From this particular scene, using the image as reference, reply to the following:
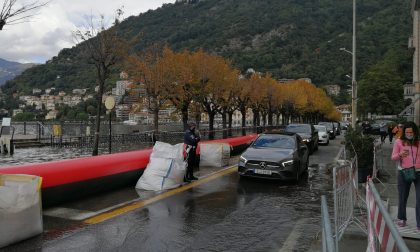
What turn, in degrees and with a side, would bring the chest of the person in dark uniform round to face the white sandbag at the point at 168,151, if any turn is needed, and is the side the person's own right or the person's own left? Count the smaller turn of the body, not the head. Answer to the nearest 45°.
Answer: approximately 135° to the person's own right

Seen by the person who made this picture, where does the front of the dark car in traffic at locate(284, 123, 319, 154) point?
facing the viewer and to the left of the viewer

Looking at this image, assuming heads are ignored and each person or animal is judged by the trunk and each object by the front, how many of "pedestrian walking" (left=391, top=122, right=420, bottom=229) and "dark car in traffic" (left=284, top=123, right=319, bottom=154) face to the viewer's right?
0

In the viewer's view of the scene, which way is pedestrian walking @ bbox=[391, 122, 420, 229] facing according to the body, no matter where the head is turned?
toward the camera

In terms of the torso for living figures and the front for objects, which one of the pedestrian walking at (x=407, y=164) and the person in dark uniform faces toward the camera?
the pedestrian walking

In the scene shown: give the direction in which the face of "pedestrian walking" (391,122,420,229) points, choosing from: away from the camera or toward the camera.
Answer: toward the camera

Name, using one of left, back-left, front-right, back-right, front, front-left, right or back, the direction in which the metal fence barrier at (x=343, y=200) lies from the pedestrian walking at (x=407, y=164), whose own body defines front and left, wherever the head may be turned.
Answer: front-right
